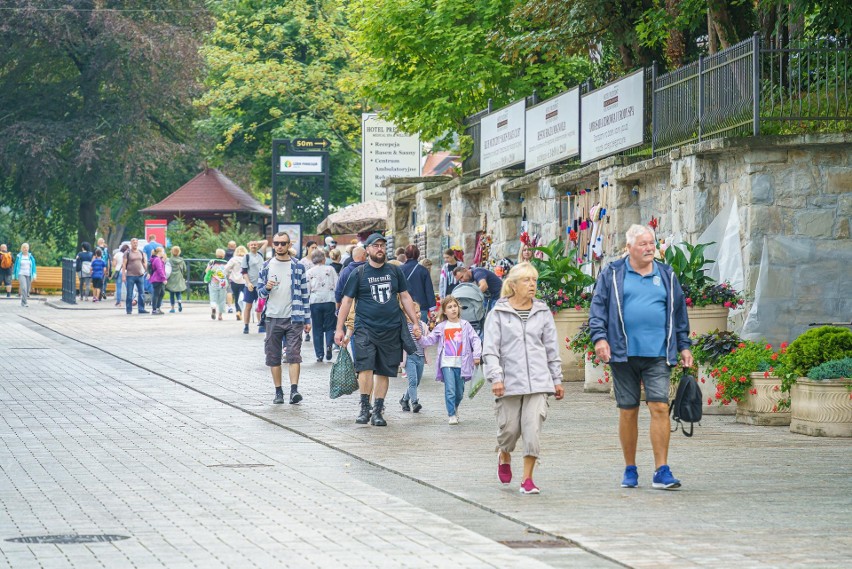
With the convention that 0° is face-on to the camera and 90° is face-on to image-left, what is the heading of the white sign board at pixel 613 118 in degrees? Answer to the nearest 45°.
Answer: approximately 45°

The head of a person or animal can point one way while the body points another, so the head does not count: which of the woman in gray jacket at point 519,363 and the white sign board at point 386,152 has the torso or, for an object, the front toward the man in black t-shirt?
the white sign board

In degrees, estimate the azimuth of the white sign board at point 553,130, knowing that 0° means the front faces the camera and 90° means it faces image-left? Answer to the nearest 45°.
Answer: approximately 45°

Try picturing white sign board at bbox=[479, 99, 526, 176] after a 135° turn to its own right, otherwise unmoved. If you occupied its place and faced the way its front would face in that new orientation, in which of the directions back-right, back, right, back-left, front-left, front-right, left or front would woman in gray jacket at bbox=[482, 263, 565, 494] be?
back

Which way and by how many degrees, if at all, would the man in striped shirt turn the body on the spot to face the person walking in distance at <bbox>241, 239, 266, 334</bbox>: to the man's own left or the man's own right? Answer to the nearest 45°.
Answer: approximately 180°

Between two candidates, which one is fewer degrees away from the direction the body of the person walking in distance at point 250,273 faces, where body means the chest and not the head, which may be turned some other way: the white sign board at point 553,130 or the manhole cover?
the manhole cover

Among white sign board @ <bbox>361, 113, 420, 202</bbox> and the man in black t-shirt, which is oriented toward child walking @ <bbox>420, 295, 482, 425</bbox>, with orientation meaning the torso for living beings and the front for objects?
the white sign board

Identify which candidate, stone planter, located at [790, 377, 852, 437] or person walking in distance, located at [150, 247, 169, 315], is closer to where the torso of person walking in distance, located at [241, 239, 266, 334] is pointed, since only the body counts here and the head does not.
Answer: the stone planter

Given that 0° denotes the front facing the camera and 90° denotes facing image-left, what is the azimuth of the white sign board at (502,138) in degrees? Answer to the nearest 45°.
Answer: approximately 45°
